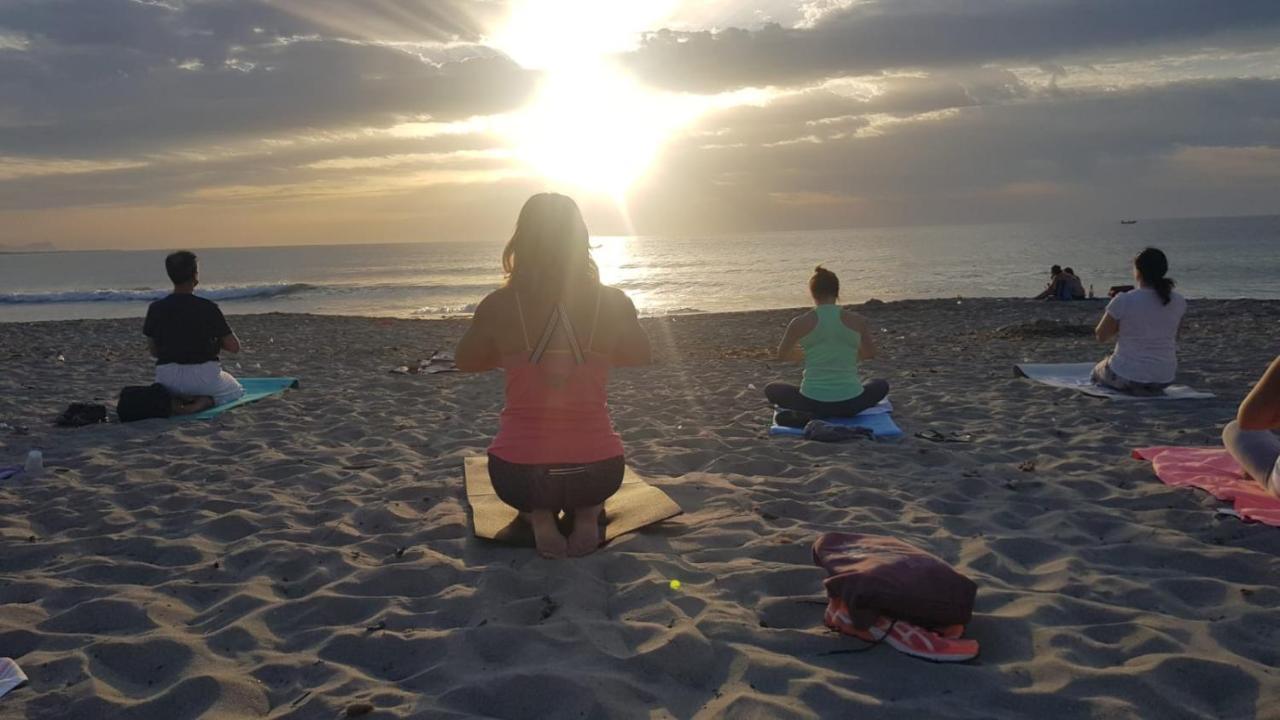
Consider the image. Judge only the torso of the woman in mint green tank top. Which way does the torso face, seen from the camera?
away from the camera

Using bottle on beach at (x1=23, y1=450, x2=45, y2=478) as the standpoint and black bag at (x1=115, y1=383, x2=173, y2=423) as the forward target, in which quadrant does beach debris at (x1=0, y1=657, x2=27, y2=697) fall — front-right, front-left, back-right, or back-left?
back-right

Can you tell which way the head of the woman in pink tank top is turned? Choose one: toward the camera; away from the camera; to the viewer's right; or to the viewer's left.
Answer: away from the camera

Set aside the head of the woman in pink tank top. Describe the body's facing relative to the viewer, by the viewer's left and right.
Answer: facing away from the viewer

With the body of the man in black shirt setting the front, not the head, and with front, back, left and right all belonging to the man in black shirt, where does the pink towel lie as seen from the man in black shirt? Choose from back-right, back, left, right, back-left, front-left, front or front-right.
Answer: right

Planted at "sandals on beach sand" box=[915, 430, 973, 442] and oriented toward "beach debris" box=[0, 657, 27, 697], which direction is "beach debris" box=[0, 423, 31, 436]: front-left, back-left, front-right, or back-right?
front-right

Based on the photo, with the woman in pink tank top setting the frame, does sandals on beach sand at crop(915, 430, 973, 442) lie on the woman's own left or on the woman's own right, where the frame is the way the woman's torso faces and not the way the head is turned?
on the woman's own right

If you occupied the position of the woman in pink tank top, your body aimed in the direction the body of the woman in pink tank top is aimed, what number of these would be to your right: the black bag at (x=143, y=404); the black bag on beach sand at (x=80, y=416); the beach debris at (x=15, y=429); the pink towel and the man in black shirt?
1

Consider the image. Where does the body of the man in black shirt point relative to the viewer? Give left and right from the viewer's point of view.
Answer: facing away from the viewer and to the right of the viewer

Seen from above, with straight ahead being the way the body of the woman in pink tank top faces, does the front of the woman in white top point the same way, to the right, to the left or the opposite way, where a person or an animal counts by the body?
the same way

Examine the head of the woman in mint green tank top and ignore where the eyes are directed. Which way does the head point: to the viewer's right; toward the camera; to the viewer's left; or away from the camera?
away from the camera

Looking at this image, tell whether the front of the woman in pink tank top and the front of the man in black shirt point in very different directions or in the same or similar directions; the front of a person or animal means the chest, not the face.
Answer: same or similar directions

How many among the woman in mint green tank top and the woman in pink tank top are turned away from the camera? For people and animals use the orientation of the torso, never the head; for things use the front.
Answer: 2

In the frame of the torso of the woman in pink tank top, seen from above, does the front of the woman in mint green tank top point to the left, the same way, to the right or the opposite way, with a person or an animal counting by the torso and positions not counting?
the same way

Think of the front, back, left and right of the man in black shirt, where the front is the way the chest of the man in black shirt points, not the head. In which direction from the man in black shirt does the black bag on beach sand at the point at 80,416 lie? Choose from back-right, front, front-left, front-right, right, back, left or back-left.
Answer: back-left

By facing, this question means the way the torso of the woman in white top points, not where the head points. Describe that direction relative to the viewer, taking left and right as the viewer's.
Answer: facing away from the viewer and to the left of the viewer
